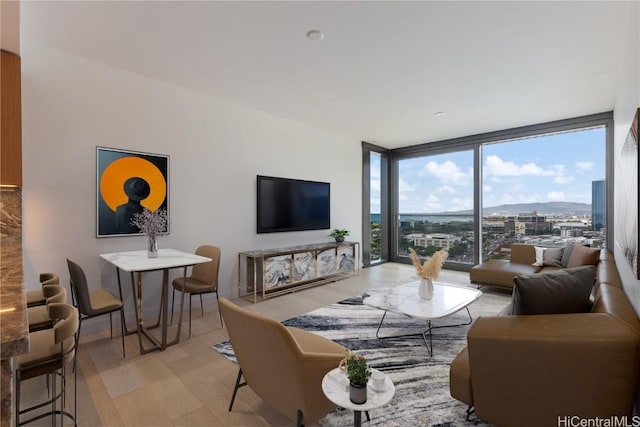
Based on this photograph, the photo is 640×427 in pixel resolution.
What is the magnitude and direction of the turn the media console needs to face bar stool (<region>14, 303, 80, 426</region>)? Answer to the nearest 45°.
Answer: approximately 45° to its right

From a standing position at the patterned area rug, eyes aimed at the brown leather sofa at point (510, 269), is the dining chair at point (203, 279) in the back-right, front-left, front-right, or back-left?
back-left

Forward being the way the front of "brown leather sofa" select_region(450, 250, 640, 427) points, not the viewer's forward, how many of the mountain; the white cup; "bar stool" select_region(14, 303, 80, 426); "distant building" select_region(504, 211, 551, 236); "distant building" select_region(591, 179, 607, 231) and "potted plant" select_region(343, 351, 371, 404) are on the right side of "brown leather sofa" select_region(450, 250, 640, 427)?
3

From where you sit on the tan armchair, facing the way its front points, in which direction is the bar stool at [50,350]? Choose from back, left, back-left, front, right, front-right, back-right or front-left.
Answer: back-left

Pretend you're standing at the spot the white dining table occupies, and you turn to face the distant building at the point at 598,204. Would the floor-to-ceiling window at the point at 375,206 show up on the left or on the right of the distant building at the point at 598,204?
left

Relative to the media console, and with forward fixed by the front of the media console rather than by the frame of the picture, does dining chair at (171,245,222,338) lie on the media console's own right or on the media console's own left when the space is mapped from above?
on the media console's own right

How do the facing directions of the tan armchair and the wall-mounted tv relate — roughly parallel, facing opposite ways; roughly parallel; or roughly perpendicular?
roughly perpendicular

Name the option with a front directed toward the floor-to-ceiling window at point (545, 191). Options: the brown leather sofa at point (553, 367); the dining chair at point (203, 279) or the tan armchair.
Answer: the tan armchair

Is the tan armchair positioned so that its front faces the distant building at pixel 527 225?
yes

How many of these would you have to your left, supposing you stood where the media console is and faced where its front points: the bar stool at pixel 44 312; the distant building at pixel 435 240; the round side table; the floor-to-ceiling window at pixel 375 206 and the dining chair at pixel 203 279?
2

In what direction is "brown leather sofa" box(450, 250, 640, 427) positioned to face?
to the viewer's left

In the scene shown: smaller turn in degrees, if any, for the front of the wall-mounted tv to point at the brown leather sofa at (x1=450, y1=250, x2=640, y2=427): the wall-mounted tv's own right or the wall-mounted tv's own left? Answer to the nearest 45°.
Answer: approximately 45° to the wall-mounted tv's own right
